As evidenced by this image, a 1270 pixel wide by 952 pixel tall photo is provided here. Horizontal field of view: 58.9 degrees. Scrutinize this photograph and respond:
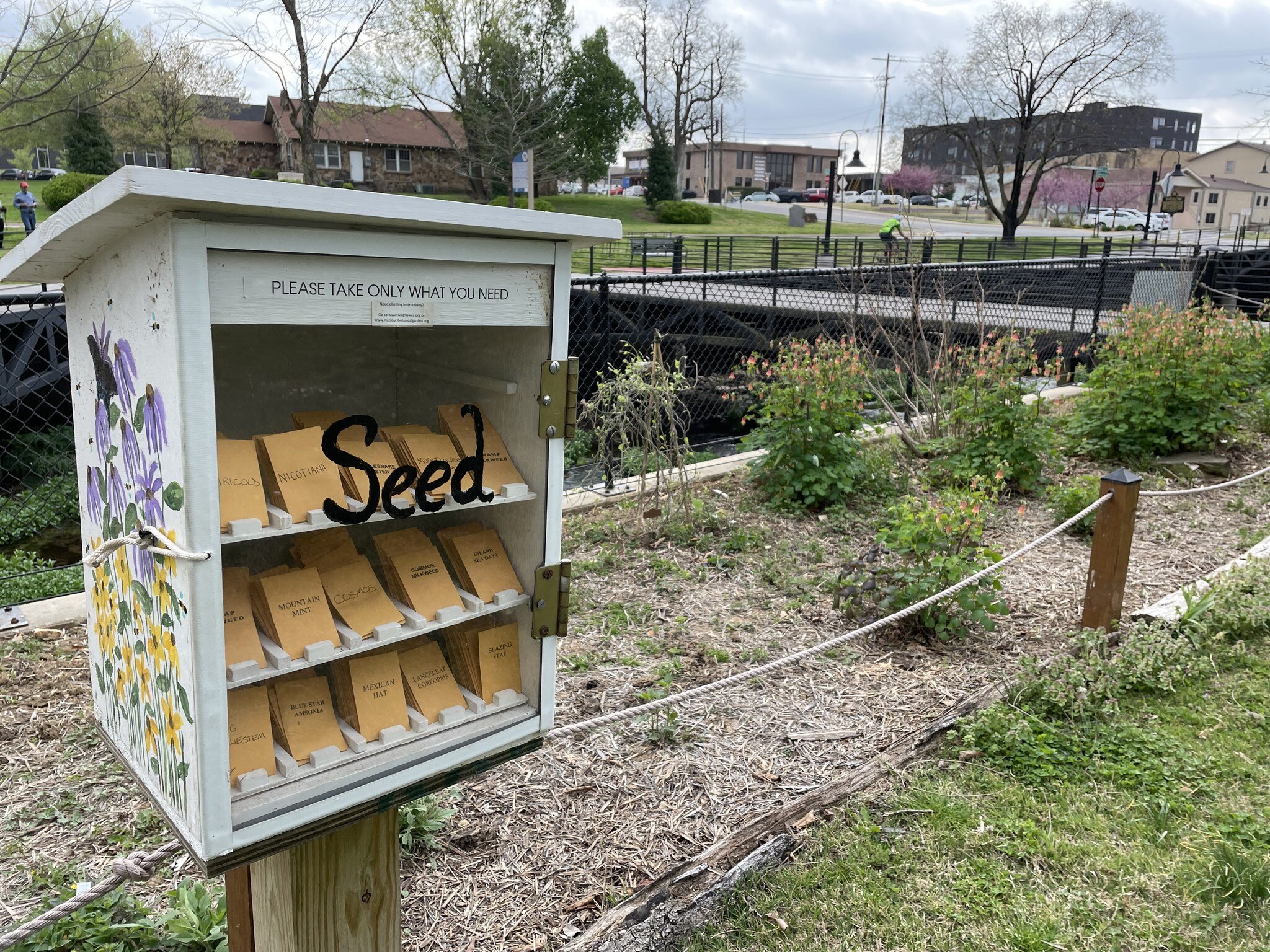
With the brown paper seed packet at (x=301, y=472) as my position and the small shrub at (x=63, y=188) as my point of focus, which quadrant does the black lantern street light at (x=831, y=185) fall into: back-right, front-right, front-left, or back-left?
front-right

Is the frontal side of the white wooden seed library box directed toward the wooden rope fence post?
no

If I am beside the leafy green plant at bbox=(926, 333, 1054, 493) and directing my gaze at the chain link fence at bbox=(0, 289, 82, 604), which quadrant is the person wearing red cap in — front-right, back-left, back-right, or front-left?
front-right

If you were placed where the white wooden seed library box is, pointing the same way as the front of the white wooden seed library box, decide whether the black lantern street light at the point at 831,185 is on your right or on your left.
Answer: on your left

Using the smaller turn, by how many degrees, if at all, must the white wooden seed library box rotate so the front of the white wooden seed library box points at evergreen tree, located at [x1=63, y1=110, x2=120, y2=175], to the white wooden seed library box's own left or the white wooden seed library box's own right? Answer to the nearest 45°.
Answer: approximately 135° to the white wooden seed library box's own left

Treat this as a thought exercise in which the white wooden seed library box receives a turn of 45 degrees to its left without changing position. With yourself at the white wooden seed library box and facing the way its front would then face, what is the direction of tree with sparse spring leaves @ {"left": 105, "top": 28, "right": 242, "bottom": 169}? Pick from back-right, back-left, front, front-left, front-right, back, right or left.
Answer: left

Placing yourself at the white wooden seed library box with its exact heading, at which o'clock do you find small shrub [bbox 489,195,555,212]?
The small shrub is roughly at 8 o'clock from the white wooden seed library box.

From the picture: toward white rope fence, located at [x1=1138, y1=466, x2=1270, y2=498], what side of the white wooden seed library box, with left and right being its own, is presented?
left

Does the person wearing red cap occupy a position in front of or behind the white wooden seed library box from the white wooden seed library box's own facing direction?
behind

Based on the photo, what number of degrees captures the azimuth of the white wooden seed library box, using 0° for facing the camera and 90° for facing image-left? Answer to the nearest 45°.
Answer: approximately 315°

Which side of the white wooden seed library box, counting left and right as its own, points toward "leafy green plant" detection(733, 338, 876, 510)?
left

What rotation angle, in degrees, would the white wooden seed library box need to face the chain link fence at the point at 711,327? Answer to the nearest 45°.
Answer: approximately 90° to its left
